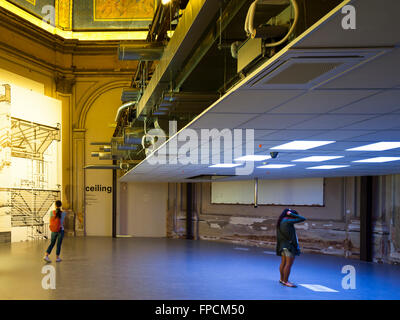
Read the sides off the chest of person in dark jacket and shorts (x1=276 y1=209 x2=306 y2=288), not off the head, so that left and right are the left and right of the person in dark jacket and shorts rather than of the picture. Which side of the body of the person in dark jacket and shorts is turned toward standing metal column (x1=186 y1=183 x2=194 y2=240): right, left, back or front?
left
